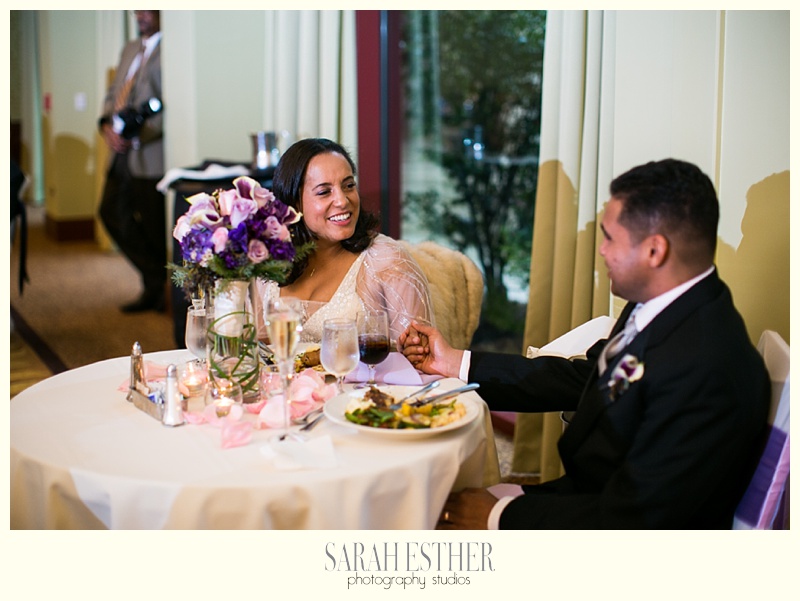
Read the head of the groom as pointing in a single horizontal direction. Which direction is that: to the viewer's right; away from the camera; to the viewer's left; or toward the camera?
to the viewer's left

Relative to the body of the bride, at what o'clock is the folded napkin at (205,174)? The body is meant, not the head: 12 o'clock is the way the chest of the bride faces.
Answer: The folded napkin is roughly at 4 o'clock from the bride.

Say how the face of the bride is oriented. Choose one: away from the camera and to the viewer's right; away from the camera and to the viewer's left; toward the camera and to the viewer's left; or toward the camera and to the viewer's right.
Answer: toward the camera and to the viewer's right

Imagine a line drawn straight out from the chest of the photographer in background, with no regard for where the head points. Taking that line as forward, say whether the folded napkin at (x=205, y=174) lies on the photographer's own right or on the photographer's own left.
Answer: on the photographer's own left

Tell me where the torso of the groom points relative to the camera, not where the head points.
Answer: to the viewer's left

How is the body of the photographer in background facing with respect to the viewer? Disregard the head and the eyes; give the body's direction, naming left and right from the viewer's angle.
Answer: facing the viewer and to the left of the viewer
